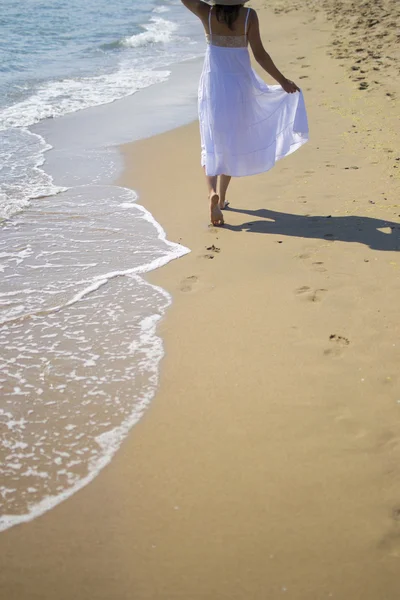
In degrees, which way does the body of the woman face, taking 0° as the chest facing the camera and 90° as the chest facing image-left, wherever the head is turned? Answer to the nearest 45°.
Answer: approximately 180°

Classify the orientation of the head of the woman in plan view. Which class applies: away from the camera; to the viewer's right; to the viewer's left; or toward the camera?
away from the camera
